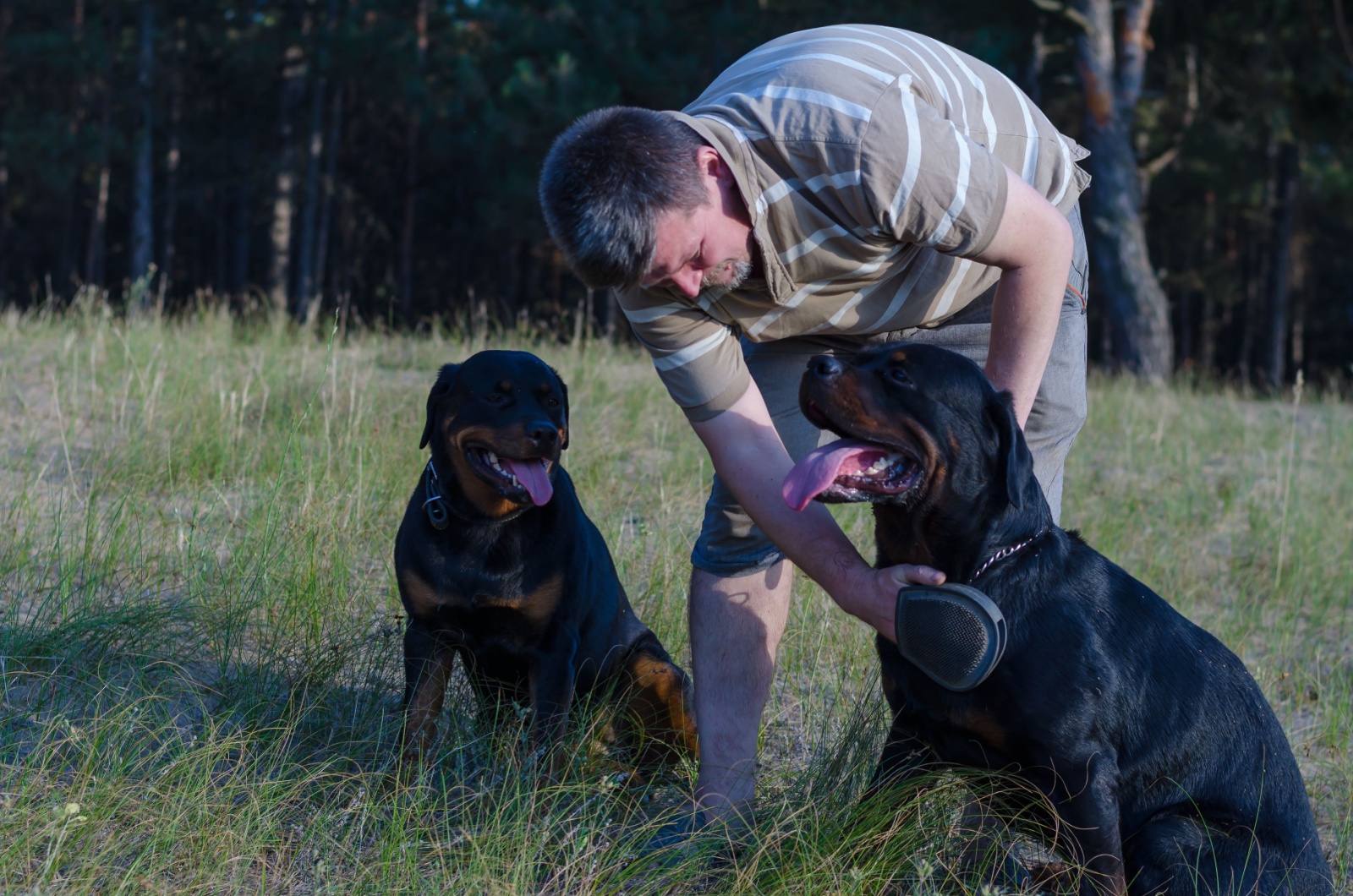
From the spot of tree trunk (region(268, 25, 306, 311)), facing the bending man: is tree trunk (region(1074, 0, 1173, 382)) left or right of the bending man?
left

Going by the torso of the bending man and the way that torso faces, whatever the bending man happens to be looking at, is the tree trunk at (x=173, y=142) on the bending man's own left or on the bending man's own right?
on the bending man's own right

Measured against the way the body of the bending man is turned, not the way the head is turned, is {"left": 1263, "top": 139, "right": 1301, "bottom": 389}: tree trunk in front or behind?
behind

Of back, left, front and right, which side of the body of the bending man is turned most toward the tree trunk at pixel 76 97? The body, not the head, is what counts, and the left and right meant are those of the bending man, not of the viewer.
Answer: right

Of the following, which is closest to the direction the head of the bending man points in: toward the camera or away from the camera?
toward the camera

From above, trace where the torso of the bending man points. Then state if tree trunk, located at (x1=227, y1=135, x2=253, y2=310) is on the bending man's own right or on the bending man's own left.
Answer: on the bending man's own right

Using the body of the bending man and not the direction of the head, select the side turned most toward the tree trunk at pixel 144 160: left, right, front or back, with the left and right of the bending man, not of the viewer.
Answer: right

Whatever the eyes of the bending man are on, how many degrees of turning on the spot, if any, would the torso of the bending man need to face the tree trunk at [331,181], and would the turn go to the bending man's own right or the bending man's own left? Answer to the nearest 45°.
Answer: approximately 90° to the bending man's own right

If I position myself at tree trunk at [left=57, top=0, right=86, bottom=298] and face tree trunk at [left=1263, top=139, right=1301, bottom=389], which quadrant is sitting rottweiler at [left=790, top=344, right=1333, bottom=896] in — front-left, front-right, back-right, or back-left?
front-right

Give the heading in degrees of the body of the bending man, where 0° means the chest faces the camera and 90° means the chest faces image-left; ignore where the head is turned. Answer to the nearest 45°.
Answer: approximately 45°
